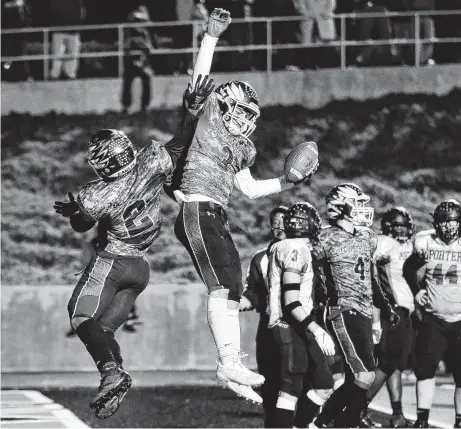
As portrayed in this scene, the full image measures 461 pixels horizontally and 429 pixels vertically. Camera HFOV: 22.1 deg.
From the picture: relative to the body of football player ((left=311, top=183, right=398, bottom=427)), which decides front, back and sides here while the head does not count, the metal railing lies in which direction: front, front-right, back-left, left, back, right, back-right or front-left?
back-left

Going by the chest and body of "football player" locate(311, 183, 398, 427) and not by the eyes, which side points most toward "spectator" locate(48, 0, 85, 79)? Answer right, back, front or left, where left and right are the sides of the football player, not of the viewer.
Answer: back

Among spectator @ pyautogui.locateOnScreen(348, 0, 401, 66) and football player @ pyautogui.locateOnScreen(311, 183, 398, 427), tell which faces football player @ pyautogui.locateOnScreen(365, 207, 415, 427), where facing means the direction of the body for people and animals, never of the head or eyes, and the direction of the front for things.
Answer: the spectator

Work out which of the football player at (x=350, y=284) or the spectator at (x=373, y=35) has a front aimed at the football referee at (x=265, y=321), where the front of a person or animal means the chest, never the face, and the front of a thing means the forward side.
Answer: the spectator

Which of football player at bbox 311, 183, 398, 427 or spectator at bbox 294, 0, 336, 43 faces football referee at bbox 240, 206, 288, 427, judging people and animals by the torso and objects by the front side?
the spectator

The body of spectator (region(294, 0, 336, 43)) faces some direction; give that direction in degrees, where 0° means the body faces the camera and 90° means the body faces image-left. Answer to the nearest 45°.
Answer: approximately 0°
